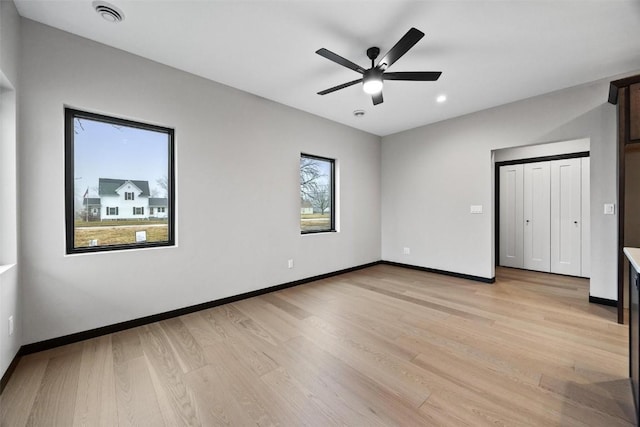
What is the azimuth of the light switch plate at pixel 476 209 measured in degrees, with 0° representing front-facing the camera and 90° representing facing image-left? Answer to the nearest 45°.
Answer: approximately 0°

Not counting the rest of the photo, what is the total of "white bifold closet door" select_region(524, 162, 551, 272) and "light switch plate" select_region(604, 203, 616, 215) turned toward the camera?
2

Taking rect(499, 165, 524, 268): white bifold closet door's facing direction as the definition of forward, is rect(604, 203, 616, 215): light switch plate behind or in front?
in front

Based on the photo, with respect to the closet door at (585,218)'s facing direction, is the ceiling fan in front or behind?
in front

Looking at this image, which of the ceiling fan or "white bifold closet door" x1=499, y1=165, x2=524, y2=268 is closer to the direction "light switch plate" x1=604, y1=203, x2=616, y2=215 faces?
the ceiling fan
